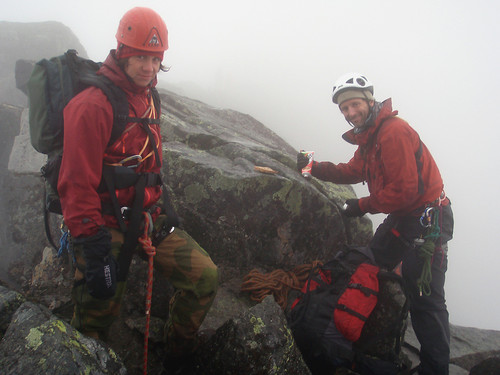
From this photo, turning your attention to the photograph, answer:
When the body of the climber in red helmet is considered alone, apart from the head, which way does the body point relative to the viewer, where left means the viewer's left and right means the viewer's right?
facing the viewer and to the right of the viewer

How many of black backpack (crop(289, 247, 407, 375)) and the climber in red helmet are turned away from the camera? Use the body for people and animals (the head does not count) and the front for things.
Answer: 0

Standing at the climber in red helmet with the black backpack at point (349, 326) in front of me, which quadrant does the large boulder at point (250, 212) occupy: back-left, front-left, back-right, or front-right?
front-left

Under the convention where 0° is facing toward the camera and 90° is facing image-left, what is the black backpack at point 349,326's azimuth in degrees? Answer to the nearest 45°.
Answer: approximately 45°

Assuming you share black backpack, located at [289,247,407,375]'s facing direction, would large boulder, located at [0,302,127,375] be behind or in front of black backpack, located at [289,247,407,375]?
in front

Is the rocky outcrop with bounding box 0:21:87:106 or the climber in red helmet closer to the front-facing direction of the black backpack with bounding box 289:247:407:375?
the climber in red helmet

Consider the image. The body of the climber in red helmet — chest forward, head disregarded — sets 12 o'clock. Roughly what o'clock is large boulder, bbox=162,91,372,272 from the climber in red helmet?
The large boulder is roughly at 9 o'clock from the climber in red helmet.

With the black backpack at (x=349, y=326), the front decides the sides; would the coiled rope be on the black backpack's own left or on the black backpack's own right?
on the black backpack's own right
